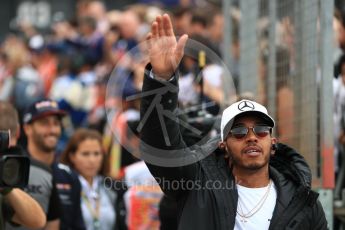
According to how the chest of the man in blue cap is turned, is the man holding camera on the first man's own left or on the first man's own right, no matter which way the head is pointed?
on the first man's own right

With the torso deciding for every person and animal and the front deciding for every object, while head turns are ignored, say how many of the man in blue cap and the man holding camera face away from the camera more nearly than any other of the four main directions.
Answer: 0

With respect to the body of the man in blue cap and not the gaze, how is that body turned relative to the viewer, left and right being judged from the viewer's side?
facing the viewer and to the right of the viewer

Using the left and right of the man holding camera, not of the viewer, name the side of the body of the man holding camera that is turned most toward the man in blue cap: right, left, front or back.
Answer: back

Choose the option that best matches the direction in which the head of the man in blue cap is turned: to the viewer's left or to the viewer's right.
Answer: to the viewer's right
